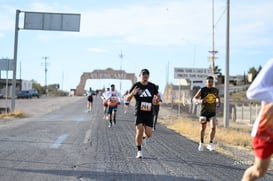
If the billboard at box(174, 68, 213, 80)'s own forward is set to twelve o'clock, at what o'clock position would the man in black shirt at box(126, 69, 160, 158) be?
The man in black shirt is roughly at 12 o'clock from the billboard.

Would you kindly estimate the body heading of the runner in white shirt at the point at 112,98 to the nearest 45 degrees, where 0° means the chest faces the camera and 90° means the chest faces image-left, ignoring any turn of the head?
approximately 0°

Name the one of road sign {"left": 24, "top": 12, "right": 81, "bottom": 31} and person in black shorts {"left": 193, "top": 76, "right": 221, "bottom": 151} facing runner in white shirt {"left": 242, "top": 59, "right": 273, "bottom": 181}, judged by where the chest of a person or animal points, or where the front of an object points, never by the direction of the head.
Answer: the person in black shorts

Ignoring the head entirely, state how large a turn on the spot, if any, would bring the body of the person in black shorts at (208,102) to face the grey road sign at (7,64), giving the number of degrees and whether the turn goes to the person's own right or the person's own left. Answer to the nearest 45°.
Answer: approximately 135° to the person's own right

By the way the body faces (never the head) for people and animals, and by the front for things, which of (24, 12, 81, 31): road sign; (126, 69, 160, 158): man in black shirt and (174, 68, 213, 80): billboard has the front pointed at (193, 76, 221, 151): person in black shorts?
(174, 68, 213, 80): billboard
